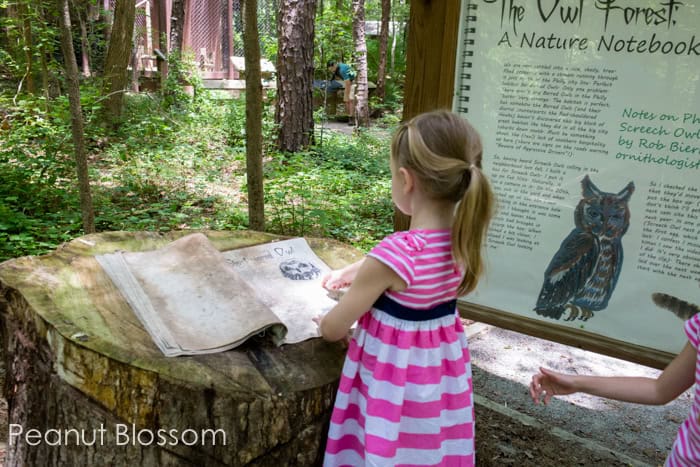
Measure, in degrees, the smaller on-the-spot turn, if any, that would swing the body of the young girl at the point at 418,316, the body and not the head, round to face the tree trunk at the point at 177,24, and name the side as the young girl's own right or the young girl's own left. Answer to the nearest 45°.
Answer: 0° — they already face it

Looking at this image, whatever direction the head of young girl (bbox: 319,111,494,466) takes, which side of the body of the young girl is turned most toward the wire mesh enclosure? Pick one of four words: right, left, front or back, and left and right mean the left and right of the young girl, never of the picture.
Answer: front

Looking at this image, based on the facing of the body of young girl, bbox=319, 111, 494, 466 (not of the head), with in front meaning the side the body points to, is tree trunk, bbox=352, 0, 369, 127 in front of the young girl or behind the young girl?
in front

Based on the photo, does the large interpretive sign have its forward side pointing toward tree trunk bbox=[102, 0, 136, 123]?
no

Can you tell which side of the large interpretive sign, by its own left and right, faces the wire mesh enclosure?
right

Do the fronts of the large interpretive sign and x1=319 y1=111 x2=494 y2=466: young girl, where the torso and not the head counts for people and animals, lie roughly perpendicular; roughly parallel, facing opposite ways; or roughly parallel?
roughly perpendicular

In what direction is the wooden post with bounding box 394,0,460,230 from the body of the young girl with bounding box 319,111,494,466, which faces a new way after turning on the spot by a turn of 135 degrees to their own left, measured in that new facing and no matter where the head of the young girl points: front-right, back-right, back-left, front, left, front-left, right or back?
back

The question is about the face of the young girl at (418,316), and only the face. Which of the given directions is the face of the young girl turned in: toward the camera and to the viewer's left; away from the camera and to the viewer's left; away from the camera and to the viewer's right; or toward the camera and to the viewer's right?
away from the camera and to the viewer's left

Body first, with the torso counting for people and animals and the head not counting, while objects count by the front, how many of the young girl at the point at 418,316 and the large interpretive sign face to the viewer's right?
0

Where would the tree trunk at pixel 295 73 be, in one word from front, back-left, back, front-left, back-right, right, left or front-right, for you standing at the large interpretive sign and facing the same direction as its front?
right

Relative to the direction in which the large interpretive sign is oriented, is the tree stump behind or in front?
in front

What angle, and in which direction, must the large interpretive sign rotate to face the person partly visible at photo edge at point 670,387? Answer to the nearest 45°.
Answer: approximately 45° to its left

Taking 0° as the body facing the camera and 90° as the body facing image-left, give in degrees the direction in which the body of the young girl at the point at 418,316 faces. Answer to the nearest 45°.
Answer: approximately 135°
